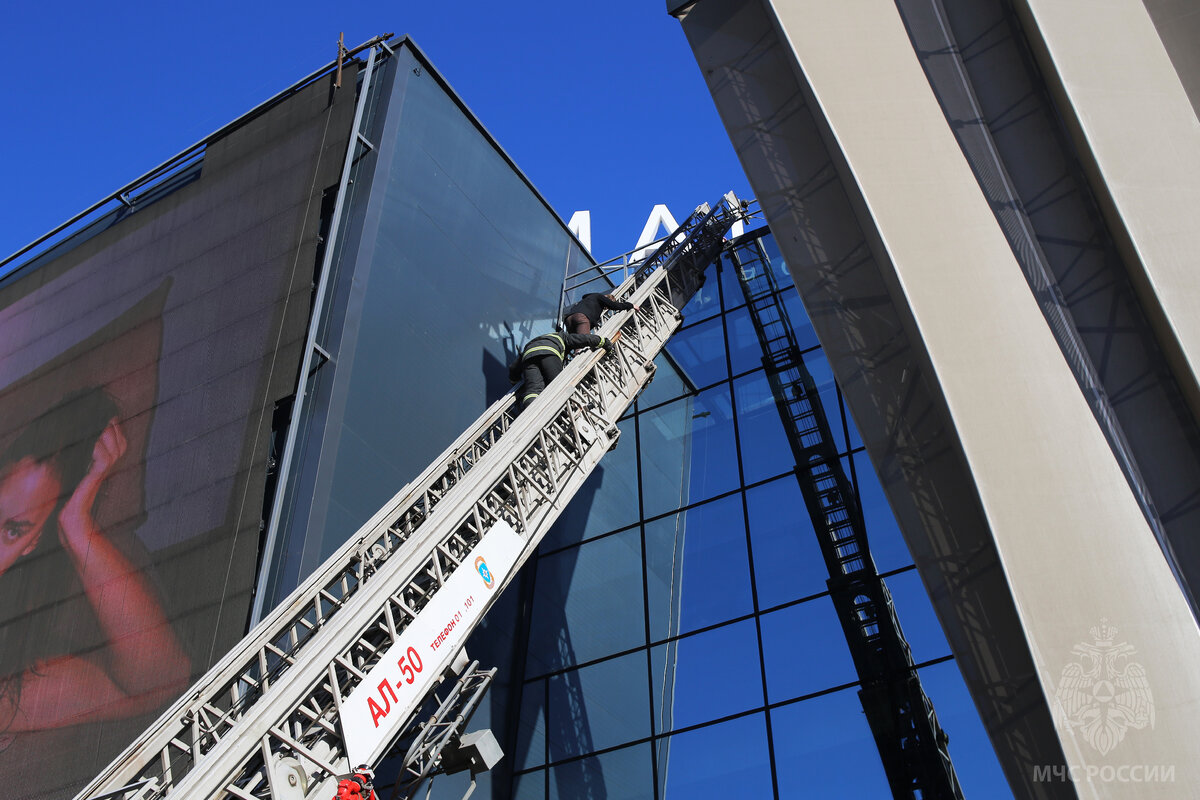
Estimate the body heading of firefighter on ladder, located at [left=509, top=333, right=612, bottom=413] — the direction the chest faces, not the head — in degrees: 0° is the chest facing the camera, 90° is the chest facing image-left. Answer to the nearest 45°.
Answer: approximately 225°

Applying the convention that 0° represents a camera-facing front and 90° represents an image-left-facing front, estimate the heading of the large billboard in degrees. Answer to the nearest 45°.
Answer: approximately 45°

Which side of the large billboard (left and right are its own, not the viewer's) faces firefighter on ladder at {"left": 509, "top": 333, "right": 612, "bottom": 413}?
left

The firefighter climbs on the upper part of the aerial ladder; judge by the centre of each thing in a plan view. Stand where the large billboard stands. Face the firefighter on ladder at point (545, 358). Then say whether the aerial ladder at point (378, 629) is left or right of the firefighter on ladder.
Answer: right

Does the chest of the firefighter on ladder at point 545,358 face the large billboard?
no

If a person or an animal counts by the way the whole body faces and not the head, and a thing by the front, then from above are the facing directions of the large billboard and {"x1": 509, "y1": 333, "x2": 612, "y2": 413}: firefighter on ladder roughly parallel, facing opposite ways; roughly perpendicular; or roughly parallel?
roughly parallel, facing opposite ways

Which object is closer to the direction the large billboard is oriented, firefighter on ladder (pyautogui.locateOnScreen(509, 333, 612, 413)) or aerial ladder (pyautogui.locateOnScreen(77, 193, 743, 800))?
the aerial ladder

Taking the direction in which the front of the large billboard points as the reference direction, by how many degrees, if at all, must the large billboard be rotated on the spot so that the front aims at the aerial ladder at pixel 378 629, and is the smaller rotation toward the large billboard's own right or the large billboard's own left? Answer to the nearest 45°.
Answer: approximately 45° to the large billboard's own left
